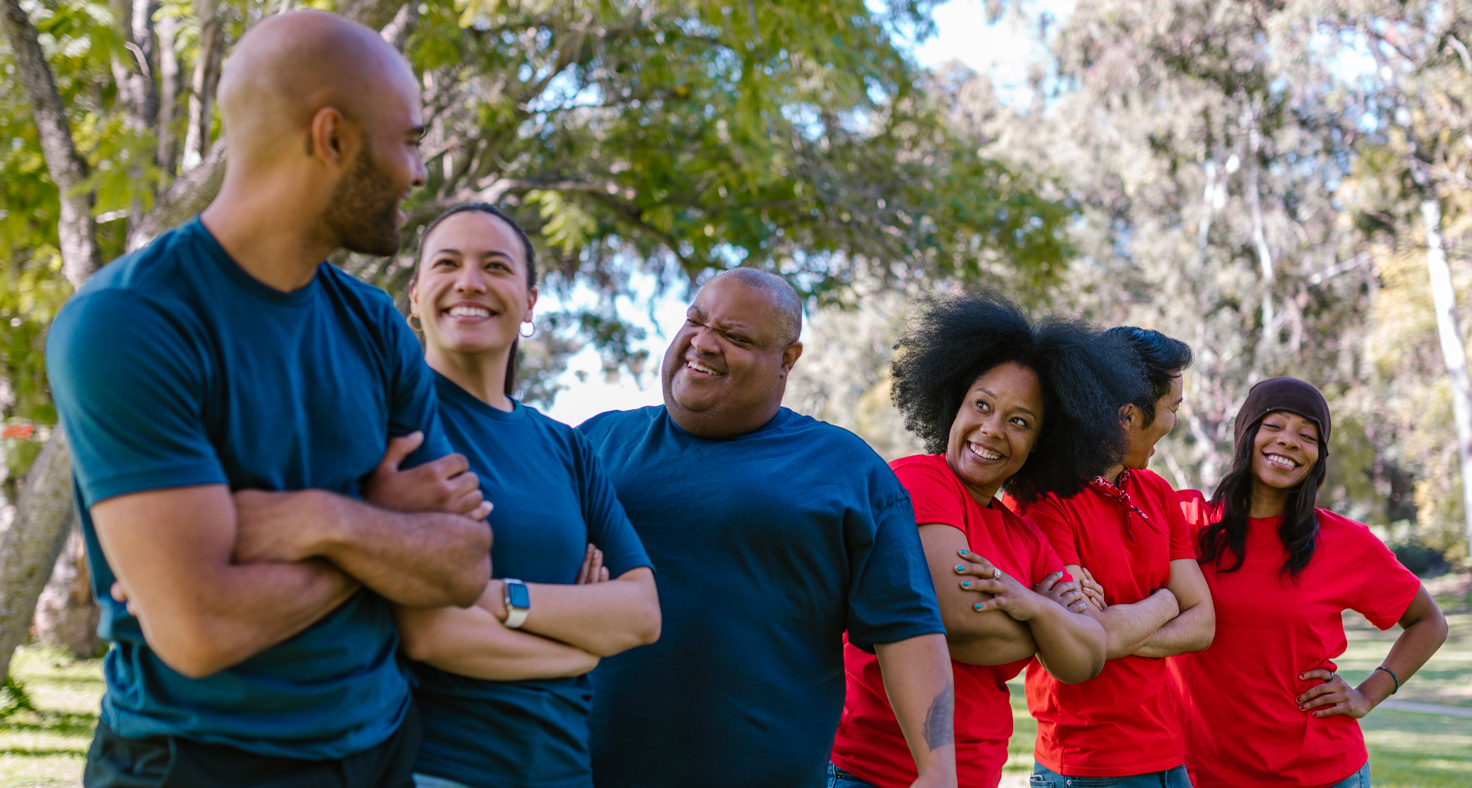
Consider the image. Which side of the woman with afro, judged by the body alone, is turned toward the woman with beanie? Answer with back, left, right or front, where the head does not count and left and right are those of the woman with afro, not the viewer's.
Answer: left

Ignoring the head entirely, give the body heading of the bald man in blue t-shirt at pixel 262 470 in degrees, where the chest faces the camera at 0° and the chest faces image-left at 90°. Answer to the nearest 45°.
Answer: approximately 315°

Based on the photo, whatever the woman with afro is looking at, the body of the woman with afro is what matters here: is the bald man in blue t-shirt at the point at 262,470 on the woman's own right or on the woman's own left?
on the woman's own right

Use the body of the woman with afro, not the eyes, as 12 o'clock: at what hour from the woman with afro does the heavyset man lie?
The heavyset man is roughly at 3 o'clock from the woman with afro.

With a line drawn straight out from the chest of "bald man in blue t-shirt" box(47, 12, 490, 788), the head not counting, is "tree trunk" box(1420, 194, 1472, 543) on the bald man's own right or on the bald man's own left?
on the bald man's own left
